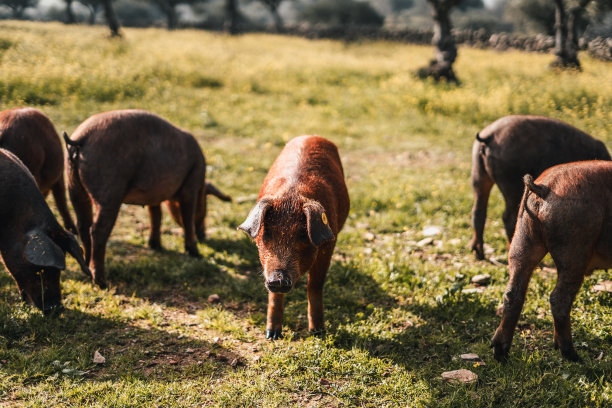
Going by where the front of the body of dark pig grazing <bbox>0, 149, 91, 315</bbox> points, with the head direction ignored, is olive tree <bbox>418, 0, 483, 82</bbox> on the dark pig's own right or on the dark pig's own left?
on the dark pig's own left

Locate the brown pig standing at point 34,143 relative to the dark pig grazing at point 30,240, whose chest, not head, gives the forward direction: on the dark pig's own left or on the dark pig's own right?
on the dark pig's own left

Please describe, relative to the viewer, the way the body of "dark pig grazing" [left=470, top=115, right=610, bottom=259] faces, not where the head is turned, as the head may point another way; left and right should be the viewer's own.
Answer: facing away from the viewer and to the right of the viewer

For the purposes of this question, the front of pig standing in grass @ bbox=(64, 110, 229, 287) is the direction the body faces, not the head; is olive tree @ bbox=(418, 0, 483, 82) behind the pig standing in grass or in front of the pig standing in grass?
in front

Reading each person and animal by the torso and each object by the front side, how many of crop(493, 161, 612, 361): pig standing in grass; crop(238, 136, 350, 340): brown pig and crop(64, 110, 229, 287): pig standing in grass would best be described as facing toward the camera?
1

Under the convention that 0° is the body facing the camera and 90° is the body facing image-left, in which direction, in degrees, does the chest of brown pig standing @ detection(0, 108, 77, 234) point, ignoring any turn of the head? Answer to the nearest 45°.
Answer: approximately 90°

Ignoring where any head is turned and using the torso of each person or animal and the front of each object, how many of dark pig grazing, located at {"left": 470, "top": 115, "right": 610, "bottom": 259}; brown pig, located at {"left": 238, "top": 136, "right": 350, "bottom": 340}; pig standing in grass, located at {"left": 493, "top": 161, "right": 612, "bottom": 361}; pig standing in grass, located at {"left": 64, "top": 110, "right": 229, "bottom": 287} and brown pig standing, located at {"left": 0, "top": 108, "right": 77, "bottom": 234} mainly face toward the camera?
1

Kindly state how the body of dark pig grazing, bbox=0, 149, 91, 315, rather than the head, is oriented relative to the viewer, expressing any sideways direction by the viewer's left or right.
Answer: facing the viewer and to the right of the viewer

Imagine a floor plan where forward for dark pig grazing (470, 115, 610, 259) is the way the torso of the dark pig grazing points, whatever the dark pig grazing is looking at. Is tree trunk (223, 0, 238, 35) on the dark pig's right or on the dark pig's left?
on the dark pig's left

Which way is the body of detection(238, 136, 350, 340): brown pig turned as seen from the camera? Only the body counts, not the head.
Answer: toward the camera

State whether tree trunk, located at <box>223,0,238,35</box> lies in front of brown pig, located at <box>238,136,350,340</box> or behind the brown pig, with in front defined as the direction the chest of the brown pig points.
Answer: behind

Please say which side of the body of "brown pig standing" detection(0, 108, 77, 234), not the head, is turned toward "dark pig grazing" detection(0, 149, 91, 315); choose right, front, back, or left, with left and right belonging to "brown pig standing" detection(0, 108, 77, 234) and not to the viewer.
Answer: left
